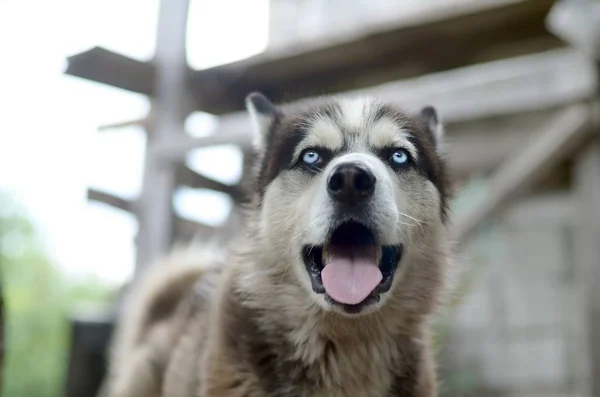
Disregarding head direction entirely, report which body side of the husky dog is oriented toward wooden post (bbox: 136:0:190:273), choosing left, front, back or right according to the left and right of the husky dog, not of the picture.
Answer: back

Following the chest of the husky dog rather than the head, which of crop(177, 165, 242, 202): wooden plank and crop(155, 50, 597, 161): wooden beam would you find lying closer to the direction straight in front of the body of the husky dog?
the wooden beam

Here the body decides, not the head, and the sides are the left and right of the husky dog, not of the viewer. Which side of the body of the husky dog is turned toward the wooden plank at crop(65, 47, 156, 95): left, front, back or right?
back

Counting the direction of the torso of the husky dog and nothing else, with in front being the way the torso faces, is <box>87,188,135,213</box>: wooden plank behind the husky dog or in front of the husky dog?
behind

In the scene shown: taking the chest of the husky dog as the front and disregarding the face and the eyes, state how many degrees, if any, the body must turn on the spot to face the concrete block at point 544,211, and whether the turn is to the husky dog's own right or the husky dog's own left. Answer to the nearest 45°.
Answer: approximately 90° to the husky dog's own left

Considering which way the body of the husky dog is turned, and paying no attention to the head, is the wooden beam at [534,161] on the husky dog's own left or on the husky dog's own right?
on the husky dog's own left

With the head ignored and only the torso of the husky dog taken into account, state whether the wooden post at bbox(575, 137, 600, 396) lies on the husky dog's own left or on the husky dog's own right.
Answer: on the husky dog's own left

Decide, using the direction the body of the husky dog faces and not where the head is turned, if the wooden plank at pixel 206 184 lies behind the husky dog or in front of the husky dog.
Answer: behind

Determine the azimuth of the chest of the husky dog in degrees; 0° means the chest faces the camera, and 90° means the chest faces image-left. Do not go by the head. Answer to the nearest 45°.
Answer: approximately 315°
